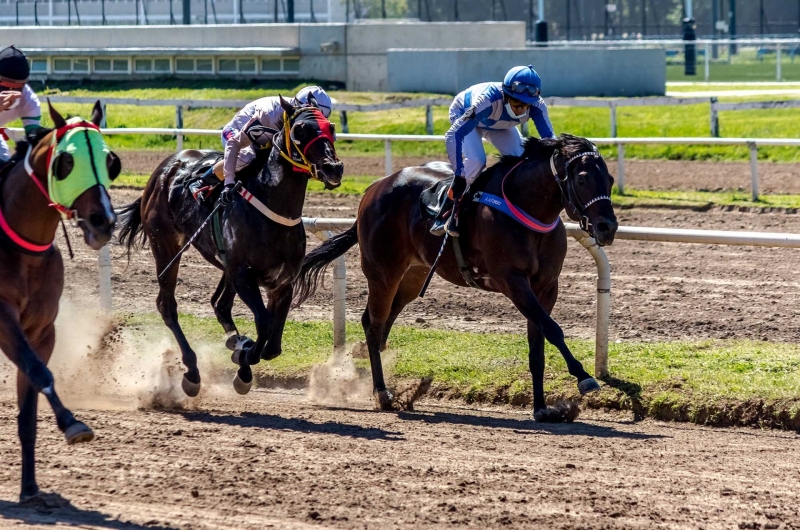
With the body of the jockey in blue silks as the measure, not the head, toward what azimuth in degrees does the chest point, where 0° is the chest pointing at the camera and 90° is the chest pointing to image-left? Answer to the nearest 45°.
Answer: approximately 315°

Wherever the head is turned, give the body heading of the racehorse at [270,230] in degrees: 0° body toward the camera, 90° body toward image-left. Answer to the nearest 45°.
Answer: approximately 315°

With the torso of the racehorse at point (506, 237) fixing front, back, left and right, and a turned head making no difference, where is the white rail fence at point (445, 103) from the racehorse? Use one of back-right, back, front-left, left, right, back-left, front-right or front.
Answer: back-left

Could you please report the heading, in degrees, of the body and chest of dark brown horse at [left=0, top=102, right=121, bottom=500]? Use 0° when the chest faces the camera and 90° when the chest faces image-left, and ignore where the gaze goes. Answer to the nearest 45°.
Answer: approximately 315°

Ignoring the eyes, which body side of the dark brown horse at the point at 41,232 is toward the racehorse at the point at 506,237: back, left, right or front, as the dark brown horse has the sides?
left

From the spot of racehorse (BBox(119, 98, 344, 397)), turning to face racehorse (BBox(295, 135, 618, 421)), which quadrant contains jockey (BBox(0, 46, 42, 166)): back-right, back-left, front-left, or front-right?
back-right

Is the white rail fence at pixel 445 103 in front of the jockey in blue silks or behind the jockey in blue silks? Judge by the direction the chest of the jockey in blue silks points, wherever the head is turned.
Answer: behind
